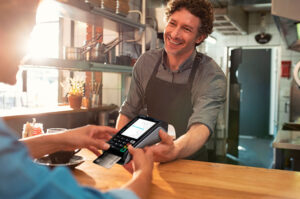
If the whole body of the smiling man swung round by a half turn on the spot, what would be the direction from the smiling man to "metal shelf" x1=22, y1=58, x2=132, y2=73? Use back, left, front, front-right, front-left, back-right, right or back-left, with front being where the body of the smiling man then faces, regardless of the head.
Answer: left

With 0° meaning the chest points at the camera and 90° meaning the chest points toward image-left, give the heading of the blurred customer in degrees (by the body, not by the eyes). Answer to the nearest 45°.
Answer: approximately 225°

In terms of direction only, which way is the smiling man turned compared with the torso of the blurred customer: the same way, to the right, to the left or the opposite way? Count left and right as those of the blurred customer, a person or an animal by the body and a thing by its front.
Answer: the opposite way

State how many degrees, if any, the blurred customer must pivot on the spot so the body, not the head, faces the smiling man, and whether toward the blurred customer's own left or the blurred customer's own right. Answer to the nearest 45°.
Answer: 0° — they already face them

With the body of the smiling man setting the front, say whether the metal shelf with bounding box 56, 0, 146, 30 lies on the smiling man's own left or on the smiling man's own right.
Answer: on the smiling man's own right

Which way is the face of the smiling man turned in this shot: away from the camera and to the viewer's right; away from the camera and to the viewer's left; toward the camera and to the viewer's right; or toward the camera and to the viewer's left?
toward the camera and to the viewer's left

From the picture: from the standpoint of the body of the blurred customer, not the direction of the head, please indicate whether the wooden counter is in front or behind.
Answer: in front

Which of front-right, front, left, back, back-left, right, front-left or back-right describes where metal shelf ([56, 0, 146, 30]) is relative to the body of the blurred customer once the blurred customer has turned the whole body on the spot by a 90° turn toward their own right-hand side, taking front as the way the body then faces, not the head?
back-left

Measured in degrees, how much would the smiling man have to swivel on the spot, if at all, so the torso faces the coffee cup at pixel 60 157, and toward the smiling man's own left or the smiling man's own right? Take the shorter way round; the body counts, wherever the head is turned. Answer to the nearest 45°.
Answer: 0° — they already face it

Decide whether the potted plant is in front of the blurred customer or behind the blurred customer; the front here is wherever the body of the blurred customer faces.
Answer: in front

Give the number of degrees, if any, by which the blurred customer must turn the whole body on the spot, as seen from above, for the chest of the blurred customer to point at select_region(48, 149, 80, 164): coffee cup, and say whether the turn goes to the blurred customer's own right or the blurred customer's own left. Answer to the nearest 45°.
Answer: approximately 45° to the blurred customer's own left

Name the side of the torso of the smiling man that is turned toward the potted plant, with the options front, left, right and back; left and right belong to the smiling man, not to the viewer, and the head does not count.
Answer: right

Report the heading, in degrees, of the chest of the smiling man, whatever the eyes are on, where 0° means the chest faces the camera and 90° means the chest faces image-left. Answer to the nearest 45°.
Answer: approximately 45°

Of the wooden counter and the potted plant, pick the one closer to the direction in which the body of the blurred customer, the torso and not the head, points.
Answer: the wooden counter
